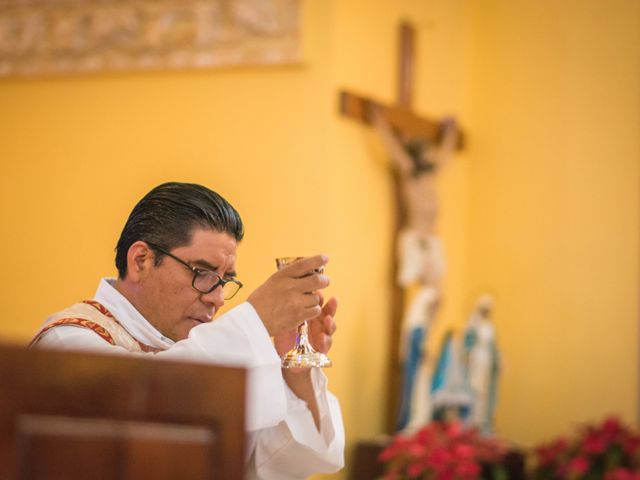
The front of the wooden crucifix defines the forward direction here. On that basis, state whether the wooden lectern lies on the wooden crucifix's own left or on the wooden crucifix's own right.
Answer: on the wooden crucifix's own right

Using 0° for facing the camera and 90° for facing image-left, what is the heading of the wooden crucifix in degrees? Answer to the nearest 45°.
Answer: approximately 315°
